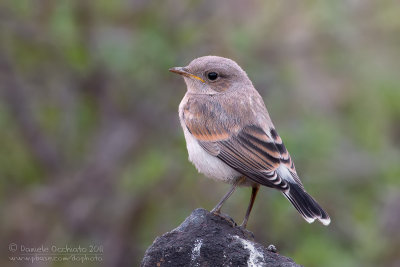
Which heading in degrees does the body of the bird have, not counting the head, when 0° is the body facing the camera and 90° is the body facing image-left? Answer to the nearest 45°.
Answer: approximately 90°
